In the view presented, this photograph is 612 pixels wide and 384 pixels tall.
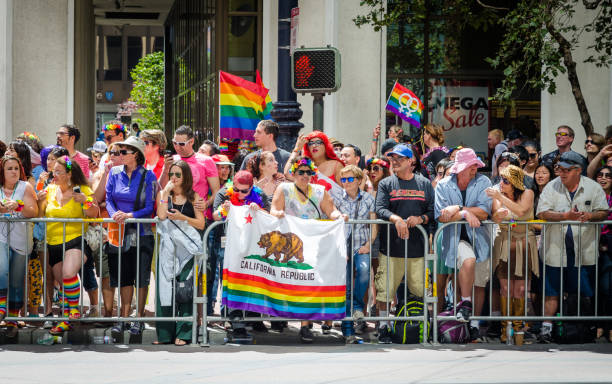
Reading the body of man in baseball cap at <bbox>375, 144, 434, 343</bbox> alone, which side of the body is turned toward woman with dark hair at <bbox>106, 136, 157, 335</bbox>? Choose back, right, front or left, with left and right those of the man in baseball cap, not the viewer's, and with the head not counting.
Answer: right

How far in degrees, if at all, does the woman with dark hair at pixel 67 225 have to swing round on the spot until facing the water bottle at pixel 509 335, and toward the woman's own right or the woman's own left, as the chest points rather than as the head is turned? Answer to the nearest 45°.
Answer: approximately 135° to the woman's own left

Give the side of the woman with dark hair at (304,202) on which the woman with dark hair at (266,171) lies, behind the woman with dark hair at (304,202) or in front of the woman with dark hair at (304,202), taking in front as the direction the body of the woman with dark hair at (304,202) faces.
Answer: behind

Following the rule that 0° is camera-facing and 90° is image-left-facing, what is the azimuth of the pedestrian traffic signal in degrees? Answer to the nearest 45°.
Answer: approximately 0°

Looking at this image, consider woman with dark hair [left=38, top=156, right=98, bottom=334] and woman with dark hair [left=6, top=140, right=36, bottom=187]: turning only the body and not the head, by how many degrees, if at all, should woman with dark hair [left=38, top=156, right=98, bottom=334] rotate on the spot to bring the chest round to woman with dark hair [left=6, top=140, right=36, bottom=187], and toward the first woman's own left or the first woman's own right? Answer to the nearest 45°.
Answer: approximately 90° to the first woman's own right
